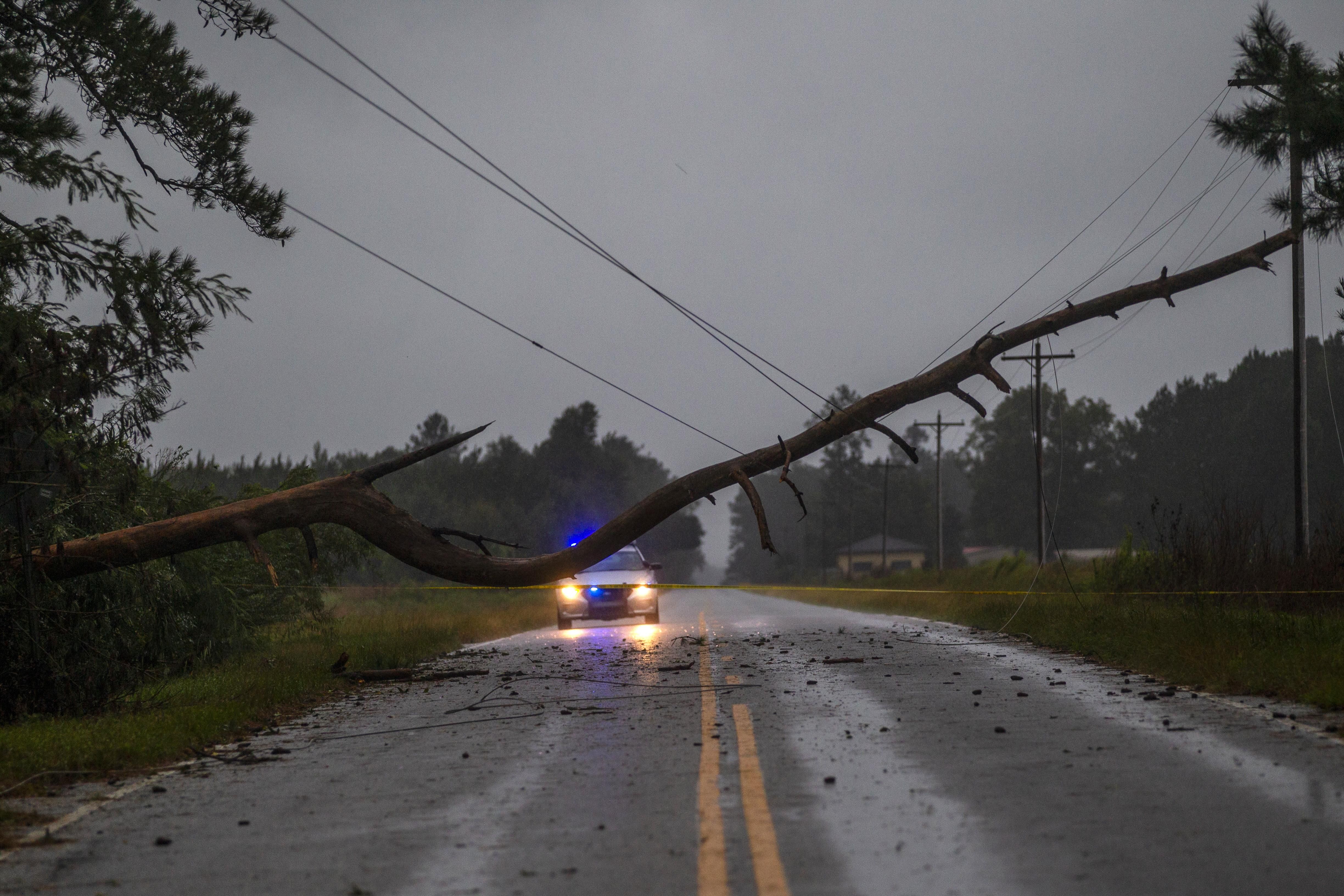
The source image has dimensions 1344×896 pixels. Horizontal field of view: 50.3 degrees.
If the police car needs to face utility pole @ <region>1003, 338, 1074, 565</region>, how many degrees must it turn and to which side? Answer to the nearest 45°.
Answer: approximately 135° to its left

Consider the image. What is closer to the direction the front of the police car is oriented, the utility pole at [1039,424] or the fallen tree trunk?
the fallen tree trunk

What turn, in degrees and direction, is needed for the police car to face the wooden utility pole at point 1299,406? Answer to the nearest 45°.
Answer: approximately 90° to its left

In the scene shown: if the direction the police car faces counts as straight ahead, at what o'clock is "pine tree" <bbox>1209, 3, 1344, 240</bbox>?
The pine tree is roughly at 9 o'clock from the police car.

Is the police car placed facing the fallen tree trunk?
yes

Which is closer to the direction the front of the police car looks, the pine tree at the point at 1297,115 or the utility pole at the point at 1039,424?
the pine tree

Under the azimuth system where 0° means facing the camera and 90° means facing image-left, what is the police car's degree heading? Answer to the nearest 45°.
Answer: approximately 0°

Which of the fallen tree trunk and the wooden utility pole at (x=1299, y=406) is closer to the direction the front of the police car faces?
the fallen tree trunk
